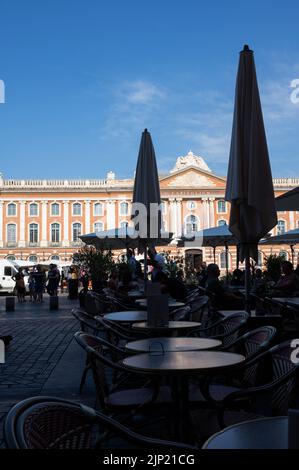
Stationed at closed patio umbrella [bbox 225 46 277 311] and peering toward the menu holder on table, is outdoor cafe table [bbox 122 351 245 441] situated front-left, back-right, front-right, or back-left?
front-left

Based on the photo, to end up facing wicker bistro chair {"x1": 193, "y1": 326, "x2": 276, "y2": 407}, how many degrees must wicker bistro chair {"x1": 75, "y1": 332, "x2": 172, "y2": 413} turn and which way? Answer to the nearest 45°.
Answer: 0° — it already faces it

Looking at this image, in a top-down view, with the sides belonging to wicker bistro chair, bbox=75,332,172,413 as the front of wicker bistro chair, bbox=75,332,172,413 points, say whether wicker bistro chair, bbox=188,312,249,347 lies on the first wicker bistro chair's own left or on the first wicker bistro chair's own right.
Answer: on the first wicker bistro chair's own left

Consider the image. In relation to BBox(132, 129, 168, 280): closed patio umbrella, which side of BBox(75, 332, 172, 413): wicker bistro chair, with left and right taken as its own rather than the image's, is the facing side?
left

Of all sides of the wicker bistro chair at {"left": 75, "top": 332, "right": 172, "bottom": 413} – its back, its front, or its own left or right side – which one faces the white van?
left

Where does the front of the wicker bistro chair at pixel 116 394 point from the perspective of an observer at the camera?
facing to the right of the viewer

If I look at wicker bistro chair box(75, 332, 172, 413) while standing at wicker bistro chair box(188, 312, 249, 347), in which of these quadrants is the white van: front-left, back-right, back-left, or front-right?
back-right

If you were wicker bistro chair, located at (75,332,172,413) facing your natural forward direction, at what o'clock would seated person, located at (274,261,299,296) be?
The seated person is roughly at 10 o'clock from the wicker bistro chair.

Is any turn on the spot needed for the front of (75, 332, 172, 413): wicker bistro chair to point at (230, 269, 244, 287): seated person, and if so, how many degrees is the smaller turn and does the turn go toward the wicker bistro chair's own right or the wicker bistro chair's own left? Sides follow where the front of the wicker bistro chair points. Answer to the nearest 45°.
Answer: approximately 90° to the wicker bistro chair's own left
